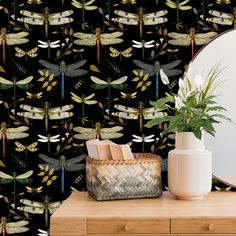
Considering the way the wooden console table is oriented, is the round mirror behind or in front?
behind

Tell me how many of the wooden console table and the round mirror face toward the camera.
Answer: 2

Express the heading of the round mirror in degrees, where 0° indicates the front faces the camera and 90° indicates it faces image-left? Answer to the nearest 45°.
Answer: approximately 0°

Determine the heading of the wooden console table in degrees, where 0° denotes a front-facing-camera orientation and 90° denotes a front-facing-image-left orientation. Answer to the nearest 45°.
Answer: approximately 0°

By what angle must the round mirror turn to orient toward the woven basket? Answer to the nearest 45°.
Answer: approximately 45° to its right

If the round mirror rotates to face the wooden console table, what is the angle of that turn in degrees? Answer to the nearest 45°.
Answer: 0° — it already faces it
